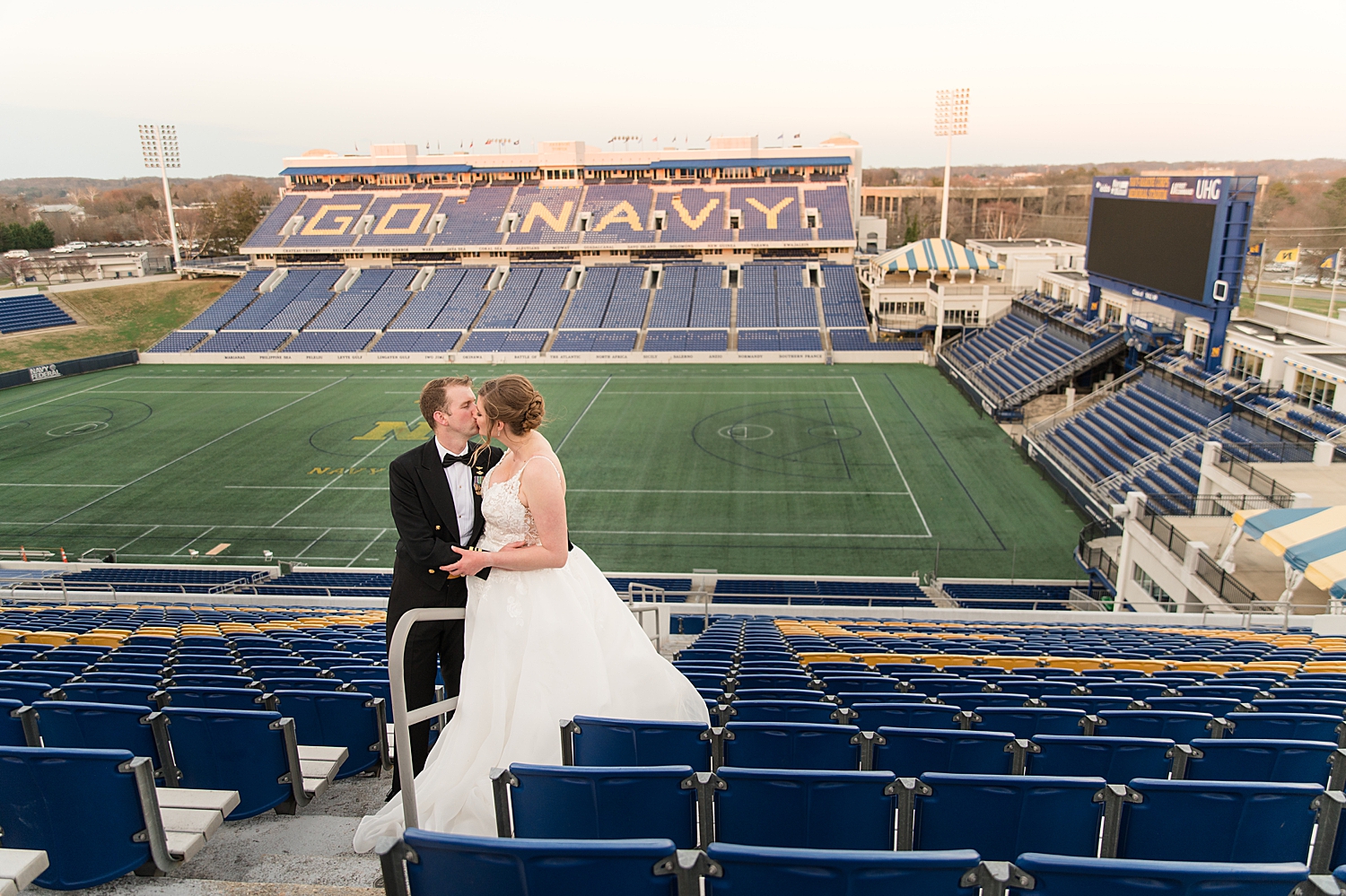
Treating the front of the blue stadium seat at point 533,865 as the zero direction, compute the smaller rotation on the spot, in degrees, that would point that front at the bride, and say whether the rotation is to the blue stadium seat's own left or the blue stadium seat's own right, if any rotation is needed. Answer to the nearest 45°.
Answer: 0° — it already faces them

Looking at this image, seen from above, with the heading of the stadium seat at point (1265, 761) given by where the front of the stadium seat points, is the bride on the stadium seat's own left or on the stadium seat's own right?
on the stadium seat's own left

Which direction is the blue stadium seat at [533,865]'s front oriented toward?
away from the camera

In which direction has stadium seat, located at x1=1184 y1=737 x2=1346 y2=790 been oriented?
away from the camera

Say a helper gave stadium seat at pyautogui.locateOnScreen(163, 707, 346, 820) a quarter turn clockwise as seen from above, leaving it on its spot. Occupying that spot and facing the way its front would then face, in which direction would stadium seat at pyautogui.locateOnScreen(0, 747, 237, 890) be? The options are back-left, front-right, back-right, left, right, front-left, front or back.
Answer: right

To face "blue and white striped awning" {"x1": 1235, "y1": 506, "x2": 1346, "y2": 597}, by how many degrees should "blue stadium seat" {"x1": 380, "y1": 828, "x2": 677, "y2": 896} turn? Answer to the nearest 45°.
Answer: approximately 45° to its right

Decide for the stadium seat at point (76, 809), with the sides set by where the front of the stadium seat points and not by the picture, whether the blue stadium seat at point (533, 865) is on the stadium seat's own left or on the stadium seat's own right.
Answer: on the stadium seat's own right

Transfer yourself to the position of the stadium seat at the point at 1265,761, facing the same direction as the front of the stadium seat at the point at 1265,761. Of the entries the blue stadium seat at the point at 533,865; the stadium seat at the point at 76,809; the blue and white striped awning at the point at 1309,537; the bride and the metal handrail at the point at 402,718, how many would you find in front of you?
1

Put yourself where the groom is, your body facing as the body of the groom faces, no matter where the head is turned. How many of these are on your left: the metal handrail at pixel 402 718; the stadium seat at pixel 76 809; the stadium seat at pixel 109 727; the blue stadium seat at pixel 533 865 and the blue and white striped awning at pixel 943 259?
1

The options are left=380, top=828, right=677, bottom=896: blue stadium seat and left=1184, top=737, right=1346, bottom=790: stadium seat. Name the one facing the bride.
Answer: the blue stadium seat

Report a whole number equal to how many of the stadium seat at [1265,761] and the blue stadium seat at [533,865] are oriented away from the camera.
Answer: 2

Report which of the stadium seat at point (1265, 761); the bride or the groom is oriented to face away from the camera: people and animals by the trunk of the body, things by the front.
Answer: the stadium seat

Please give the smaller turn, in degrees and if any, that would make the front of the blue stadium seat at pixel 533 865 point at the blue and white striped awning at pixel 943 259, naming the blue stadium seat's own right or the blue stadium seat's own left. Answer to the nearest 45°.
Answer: approximately 45° to the blue stadium seat's own right

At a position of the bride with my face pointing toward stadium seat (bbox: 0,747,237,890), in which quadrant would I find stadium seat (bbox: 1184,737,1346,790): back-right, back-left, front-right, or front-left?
back-left

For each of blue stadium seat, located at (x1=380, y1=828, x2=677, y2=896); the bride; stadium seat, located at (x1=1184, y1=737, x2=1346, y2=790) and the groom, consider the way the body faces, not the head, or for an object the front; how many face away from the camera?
2

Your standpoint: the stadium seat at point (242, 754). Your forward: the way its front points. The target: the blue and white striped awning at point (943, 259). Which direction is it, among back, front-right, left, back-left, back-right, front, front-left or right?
front
